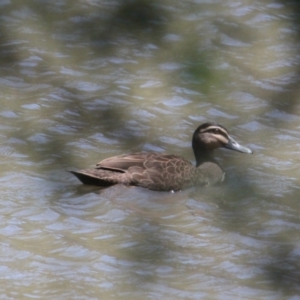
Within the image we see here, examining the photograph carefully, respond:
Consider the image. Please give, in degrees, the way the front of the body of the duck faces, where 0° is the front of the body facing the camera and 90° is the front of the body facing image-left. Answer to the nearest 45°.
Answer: approximately 270°
